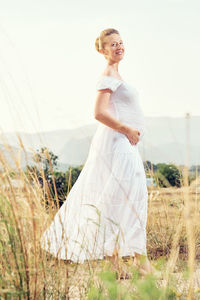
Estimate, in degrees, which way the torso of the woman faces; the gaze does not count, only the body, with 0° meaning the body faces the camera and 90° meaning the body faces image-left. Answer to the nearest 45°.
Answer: approximately 270°

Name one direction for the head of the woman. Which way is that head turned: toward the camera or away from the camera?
toward the camera
